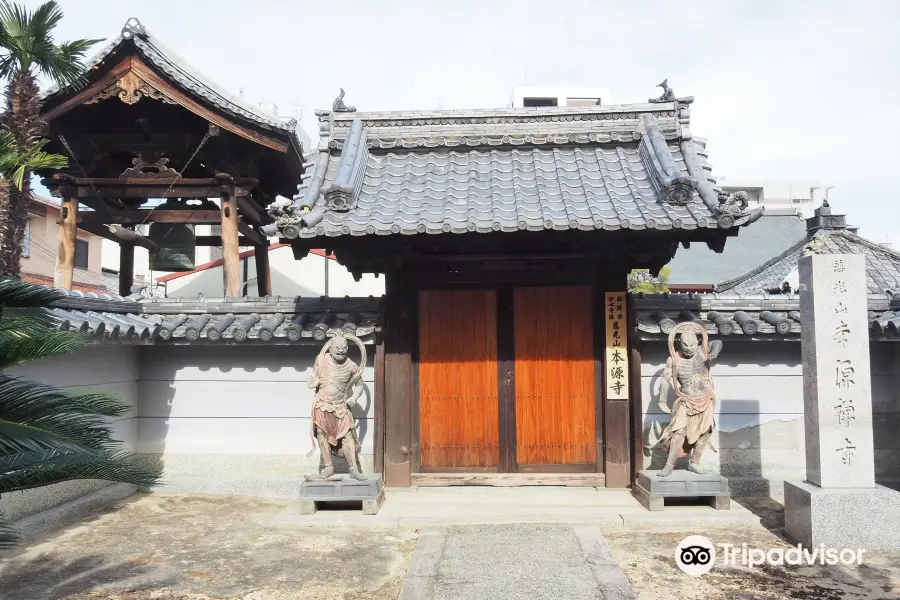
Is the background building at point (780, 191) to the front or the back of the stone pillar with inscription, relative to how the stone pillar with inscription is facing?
to the back

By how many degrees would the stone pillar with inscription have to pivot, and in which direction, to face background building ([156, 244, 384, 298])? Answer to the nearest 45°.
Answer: approximately 135° to its right

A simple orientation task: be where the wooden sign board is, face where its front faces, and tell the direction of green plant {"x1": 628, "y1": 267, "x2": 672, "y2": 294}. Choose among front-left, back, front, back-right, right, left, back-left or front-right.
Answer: back

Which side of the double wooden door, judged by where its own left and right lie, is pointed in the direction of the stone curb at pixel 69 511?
right

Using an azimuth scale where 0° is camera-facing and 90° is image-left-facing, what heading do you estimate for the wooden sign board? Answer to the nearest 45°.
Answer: approximately 0°

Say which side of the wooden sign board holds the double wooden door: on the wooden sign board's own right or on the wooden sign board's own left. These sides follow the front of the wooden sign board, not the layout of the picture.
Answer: on the wooden sign board's own right

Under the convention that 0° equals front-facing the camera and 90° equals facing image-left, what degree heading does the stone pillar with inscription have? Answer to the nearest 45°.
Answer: approximately 0°
